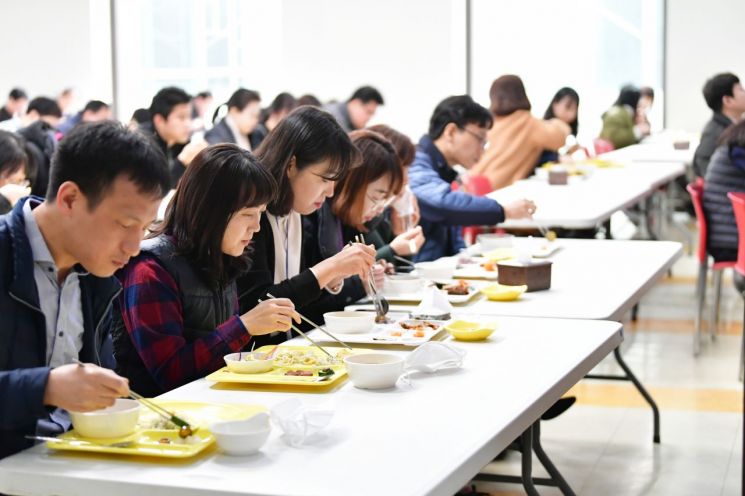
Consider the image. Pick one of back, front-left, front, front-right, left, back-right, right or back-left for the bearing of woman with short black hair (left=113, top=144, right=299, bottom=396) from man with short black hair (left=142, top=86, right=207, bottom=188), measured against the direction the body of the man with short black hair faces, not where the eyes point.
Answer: front-right

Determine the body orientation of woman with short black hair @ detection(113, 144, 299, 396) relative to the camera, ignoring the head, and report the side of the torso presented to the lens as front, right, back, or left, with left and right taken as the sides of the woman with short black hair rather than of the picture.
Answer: right

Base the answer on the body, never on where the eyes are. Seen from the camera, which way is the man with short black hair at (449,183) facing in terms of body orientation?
to the viewer's right

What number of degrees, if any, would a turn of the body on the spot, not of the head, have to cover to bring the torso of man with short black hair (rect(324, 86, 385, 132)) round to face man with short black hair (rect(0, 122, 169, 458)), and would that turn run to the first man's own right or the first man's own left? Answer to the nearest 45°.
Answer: approximately 90° to the first man's own right
